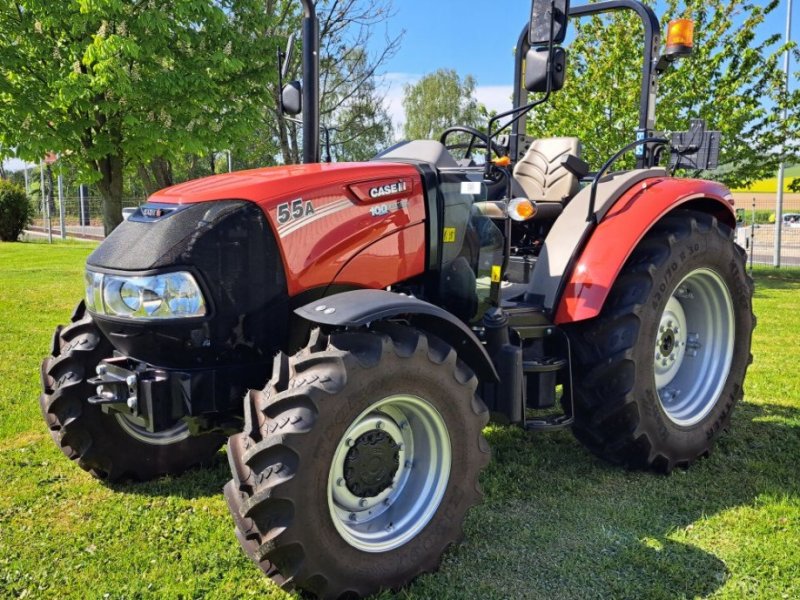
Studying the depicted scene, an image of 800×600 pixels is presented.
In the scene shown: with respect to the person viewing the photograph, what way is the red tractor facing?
facing the viewer and to the left of the viewer

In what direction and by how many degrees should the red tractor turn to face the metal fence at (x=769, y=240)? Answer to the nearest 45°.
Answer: approximately 180°

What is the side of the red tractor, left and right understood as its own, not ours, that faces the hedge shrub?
right

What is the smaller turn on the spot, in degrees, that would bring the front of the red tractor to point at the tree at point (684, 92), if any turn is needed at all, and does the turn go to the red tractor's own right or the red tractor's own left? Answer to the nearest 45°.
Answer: approximately 180°

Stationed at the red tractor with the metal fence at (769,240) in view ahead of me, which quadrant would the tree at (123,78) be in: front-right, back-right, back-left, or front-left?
front-left

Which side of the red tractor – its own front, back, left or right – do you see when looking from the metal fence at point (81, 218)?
right
